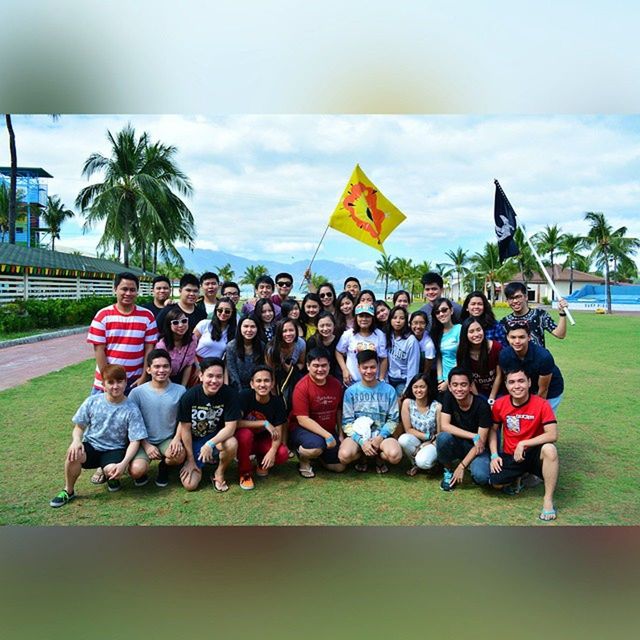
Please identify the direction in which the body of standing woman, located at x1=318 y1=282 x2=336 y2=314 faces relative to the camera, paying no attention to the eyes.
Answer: toward the camera

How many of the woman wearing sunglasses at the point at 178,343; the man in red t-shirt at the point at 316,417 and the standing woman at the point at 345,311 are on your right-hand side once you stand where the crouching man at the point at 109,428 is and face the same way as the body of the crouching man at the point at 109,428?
0

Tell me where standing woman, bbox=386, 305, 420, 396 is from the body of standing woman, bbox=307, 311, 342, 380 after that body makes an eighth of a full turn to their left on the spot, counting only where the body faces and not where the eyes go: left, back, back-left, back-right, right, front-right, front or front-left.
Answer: front-left

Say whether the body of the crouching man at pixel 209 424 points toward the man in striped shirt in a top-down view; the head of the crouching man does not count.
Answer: no

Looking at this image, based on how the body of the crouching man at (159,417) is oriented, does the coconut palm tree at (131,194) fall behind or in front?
behind

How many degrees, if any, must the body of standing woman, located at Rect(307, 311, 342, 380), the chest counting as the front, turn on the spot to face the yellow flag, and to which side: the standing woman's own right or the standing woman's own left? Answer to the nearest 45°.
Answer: approximately 180°

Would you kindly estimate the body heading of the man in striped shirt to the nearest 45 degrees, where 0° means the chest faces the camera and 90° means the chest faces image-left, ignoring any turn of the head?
approximately 0°

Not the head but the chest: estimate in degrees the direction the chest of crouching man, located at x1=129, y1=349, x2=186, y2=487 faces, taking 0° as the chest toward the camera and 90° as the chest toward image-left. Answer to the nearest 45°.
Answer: approximately 0°

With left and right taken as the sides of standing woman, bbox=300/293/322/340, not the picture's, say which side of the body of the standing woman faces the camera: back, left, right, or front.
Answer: front

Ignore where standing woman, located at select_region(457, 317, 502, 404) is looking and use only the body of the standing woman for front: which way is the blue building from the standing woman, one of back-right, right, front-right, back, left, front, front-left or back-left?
back-right

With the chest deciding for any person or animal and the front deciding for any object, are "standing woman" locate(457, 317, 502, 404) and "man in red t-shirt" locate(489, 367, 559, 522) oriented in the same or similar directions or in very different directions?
same or similar directions

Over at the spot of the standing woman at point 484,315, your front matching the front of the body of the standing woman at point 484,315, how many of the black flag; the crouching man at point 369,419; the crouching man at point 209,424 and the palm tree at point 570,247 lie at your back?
2

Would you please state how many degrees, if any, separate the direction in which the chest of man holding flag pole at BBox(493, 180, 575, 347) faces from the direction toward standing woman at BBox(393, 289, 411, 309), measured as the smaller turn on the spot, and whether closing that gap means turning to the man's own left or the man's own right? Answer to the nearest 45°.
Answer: approximately 90° to the man's own right

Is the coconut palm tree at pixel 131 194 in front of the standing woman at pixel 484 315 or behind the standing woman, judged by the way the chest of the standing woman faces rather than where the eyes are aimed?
behind

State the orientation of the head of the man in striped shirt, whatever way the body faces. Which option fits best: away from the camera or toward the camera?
toward the camera

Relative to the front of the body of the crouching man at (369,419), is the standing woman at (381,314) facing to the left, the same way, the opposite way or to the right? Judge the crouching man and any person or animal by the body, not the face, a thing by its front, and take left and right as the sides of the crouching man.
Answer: the same way

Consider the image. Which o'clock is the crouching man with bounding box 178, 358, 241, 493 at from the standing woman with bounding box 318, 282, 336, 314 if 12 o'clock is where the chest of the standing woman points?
The crouching man is roughly at 1 o'clock from the standing woman.

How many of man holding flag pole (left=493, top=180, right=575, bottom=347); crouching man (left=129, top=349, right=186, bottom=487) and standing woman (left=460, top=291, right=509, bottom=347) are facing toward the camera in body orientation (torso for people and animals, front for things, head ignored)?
3
